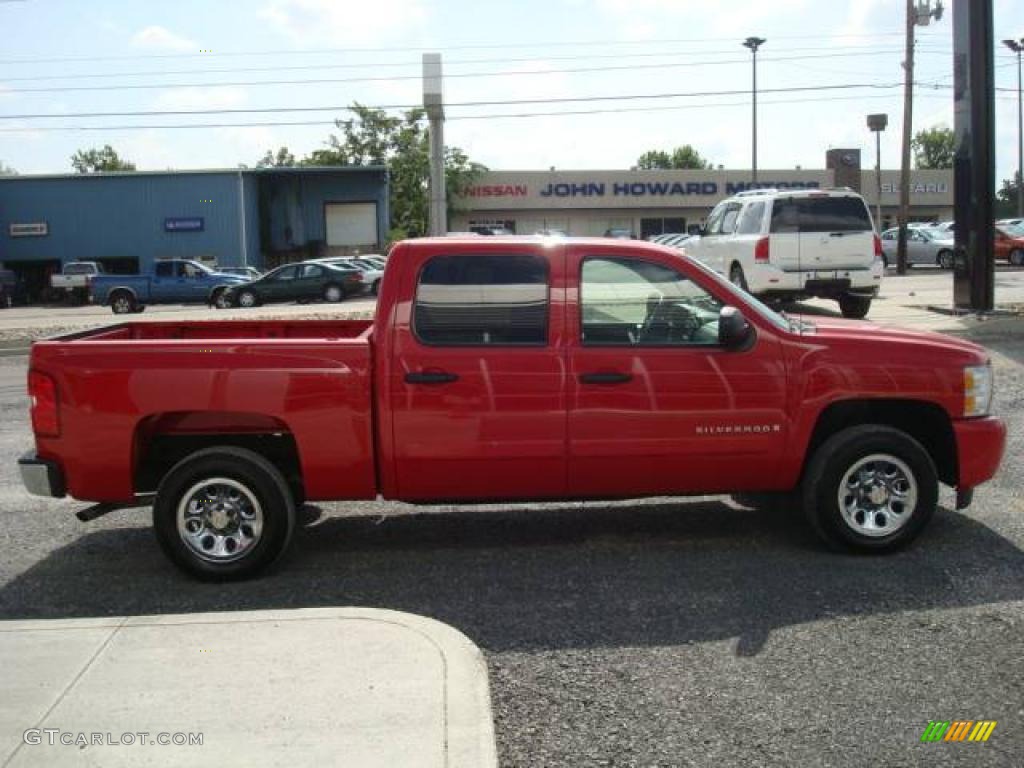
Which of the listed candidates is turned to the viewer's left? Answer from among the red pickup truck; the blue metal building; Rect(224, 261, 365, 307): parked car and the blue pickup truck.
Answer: the parked car

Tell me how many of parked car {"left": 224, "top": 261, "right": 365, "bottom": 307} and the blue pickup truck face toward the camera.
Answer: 0

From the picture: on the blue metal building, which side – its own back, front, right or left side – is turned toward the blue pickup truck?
front

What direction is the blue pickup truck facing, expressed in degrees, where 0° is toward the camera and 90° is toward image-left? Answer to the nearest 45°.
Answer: approximately 270°

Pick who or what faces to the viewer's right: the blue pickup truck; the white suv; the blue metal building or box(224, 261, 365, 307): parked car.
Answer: the blue pickup truck

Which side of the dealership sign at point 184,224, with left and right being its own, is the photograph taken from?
front

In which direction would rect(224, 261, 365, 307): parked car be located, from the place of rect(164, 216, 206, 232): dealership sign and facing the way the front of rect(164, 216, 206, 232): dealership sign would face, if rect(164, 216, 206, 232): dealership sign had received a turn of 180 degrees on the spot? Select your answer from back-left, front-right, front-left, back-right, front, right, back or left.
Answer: back

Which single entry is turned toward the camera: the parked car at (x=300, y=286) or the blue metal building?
the blue metal building

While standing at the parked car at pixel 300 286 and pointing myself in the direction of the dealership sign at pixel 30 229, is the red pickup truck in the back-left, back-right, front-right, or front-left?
back-left

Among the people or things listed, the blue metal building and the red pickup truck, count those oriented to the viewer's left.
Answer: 0

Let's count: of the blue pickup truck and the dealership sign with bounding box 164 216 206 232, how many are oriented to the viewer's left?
0

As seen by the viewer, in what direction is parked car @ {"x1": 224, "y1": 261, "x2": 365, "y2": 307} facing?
to the viewer's left

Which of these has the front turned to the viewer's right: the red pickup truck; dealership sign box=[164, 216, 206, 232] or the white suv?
the red pickup truck

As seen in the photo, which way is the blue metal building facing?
toward the camera

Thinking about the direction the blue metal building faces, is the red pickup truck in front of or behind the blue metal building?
in front

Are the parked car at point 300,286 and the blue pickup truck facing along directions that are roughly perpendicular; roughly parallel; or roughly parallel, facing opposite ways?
roughly parallel, facing opposite ways
